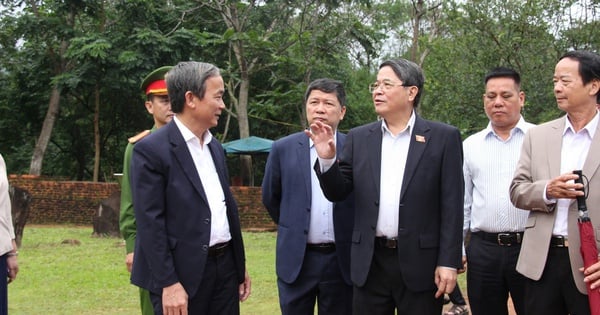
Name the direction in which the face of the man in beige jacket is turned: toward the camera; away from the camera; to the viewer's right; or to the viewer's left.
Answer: to the viewer's left

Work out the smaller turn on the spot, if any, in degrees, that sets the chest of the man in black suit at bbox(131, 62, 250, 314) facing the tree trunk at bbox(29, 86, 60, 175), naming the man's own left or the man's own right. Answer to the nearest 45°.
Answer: approximately 135° to the man's own left

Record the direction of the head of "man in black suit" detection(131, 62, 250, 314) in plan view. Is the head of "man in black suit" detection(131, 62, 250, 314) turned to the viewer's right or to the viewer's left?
to the viewer's right

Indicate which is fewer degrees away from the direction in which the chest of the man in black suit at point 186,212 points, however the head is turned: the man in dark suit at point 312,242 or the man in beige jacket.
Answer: the man in beige jacket

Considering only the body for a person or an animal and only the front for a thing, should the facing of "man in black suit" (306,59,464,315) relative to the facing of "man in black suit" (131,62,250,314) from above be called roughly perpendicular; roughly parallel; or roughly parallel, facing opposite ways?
roughly perpendicular

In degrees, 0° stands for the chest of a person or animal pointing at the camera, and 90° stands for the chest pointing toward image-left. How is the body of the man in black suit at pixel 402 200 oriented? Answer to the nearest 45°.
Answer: approximately 45°

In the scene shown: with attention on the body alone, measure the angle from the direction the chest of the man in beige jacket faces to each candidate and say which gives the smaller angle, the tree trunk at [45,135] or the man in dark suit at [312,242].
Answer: the man in dark suit

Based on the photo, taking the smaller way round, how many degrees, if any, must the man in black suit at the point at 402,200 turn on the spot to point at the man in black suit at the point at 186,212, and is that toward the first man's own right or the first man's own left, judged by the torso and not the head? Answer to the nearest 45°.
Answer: approximately 45° to the first man's own right

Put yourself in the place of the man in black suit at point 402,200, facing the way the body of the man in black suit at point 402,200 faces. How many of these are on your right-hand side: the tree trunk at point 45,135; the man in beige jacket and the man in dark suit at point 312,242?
2
